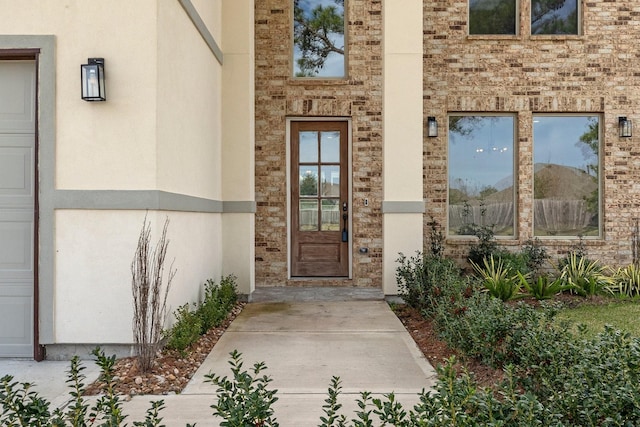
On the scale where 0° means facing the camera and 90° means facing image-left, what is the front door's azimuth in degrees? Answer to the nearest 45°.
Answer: approximately 0°

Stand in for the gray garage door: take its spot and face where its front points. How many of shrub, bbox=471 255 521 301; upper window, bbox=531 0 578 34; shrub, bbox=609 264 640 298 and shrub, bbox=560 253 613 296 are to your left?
4

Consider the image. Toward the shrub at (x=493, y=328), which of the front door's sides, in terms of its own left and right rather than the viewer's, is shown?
front

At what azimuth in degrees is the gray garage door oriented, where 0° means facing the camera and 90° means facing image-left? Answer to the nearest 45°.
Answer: approximately 0°

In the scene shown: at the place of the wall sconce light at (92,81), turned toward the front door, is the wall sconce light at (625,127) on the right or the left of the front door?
right

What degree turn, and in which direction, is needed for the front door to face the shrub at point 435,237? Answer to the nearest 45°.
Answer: approximately 90° to its left

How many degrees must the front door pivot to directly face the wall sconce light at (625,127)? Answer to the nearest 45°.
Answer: approximately 90° to its left

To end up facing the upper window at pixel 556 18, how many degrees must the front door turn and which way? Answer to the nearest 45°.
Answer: approximately 90° to its left

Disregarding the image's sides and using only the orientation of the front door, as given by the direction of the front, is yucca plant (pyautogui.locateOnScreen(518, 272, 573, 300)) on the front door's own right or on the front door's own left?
on the front door's own left

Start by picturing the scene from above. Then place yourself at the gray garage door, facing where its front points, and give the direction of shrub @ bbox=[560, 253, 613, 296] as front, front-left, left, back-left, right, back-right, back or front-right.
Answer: left

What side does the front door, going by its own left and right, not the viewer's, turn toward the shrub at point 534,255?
left

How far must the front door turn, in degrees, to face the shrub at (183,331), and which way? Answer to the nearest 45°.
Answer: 0° — it already faces it

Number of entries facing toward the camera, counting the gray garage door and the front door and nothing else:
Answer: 2

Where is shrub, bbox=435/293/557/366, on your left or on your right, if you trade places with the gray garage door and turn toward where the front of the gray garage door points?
on your left
